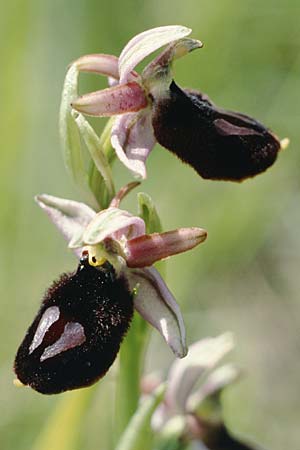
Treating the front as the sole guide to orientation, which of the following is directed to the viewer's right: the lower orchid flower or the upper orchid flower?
the upper orchid flower

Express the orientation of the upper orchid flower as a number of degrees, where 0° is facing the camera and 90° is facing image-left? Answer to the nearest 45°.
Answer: approximately 270°

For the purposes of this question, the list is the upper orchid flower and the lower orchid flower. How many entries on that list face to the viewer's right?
1

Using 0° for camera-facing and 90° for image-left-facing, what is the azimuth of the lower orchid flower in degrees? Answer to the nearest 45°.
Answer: approximately 45°
